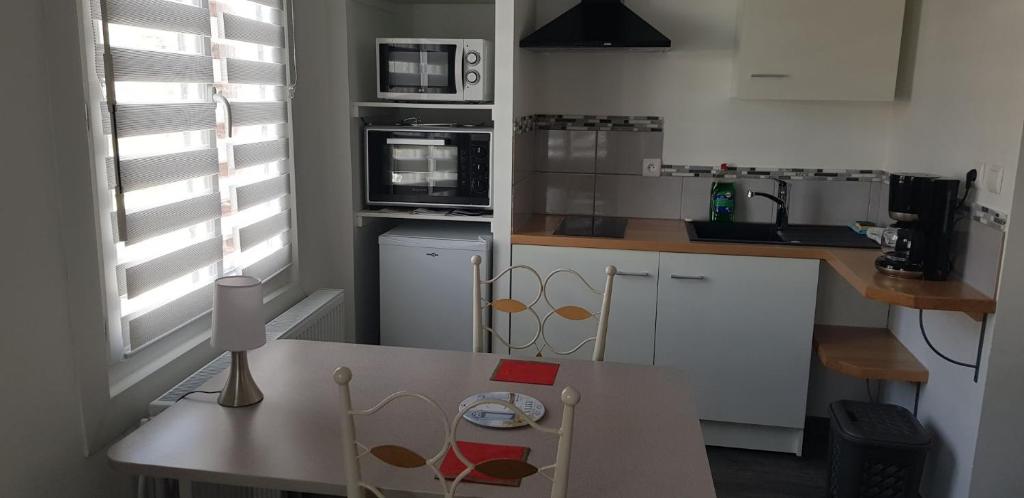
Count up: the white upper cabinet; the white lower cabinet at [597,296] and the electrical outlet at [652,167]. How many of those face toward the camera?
3

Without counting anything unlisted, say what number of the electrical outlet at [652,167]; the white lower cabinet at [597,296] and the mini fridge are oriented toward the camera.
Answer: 3

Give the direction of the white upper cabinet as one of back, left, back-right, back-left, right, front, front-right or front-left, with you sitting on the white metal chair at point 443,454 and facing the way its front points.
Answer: front-right

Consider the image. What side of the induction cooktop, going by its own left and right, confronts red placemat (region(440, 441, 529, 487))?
front

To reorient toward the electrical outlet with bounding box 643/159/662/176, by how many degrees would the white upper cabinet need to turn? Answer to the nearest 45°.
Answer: approximately 90° to its right

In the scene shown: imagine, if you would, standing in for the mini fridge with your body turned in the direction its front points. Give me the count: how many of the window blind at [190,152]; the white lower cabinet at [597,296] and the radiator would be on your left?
1

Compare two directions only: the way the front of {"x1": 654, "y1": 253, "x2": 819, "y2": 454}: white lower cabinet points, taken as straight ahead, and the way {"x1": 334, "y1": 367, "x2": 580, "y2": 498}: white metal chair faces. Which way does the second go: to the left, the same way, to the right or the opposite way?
the opposite way

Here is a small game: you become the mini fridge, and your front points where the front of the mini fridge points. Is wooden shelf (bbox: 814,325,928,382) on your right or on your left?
on your left

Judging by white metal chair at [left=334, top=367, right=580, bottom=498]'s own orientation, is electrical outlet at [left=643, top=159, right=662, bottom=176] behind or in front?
in front

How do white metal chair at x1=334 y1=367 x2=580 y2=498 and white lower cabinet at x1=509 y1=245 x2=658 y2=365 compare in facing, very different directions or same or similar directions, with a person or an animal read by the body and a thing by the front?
very different directions

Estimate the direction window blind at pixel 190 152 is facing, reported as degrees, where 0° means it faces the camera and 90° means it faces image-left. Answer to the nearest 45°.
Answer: approximately 315°
